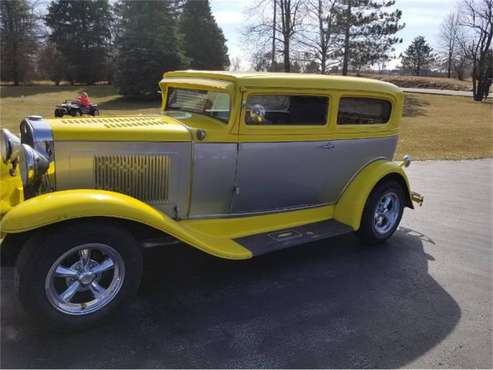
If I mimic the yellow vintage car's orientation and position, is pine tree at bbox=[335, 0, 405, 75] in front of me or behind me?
behind

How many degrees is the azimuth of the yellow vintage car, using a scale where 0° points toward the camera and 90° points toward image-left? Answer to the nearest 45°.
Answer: approximately 45°

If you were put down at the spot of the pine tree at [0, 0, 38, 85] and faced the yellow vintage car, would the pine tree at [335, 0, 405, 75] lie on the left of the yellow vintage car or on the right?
left

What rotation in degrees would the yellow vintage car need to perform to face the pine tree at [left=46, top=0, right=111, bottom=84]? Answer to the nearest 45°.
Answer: approximately 135° to its right

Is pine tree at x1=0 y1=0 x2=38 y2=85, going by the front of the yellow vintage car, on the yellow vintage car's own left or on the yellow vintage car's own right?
on the yellow vintage car's own right

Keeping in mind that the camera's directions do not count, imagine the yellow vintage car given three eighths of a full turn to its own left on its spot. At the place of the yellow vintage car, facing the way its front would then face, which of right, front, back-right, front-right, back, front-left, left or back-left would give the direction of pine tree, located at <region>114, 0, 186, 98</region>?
left

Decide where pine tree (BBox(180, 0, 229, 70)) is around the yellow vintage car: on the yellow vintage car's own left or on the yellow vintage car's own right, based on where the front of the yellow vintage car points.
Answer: on the yellow vintage car's own right
